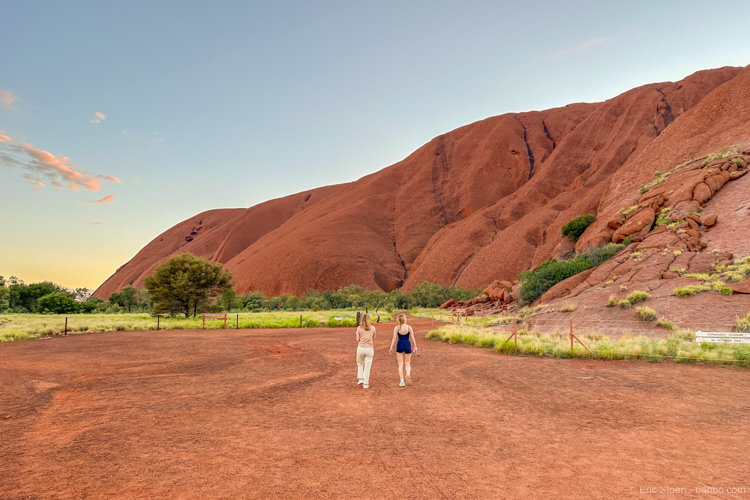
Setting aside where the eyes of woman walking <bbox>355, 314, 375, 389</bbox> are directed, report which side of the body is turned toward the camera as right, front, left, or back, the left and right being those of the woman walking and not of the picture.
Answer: back

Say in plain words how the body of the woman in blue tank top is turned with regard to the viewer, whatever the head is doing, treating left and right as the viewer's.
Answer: facing away from the viewer

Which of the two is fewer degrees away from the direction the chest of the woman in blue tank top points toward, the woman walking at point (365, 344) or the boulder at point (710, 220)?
the boulder

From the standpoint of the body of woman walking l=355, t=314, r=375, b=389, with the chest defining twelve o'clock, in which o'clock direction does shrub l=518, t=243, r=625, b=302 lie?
The shrub is roughly at 1 o'clock from the woman walking.

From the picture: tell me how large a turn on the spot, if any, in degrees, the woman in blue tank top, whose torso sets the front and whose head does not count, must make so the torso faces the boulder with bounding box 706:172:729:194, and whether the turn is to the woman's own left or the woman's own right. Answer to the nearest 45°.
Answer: approximately 45° to the woman's own right

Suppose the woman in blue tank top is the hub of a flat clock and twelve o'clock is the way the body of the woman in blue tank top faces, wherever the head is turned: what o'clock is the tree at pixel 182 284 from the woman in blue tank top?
The tree is roughly at 11 o'clock from the woman in blue tank top.

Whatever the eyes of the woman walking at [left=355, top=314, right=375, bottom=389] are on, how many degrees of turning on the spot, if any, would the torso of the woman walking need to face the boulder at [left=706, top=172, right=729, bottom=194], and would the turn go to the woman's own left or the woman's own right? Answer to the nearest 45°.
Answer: approximately 45° to the woman's own right

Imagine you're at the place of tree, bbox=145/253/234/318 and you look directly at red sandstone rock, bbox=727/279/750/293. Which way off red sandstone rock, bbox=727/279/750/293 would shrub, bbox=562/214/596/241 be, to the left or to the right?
left

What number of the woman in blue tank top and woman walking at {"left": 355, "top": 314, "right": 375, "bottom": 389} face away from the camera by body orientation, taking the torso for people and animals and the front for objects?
2

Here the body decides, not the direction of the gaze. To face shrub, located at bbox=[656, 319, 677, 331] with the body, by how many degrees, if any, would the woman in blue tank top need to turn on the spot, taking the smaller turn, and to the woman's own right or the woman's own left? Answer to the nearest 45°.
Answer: approximately 45° to the woman's own right
